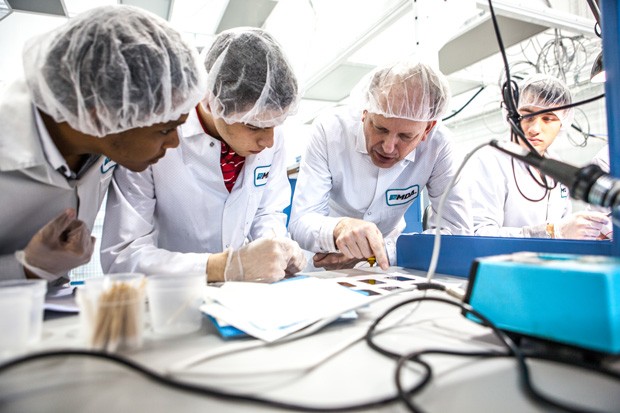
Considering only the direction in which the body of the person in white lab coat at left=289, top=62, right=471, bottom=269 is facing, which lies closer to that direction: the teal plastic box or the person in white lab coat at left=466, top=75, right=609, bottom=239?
the teal plastic box

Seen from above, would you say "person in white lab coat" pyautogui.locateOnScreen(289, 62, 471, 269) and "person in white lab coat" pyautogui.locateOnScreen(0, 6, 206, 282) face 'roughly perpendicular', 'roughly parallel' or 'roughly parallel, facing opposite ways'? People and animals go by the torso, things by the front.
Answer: roughly perpendicular

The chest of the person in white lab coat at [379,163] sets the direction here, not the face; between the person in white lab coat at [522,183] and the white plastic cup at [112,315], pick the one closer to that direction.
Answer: the white plastic cup

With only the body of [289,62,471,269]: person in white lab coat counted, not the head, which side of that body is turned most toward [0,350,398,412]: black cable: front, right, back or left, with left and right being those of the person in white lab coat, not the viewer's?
front

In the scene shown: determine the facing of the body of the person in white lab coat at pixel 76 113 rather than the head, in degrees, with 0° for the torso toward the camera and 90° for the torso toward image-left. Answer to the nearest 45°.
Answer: approximately 315°

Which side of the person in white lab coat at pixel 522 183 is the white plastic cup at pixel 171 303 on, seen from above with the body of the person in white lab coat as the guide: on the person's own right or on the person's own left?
on the person's own right

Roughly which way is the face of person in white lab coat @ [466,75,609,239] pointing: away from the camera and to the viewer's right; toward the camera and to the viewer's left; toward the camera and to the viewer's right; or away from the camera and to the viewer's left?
toward the camera and to the viewer's left
